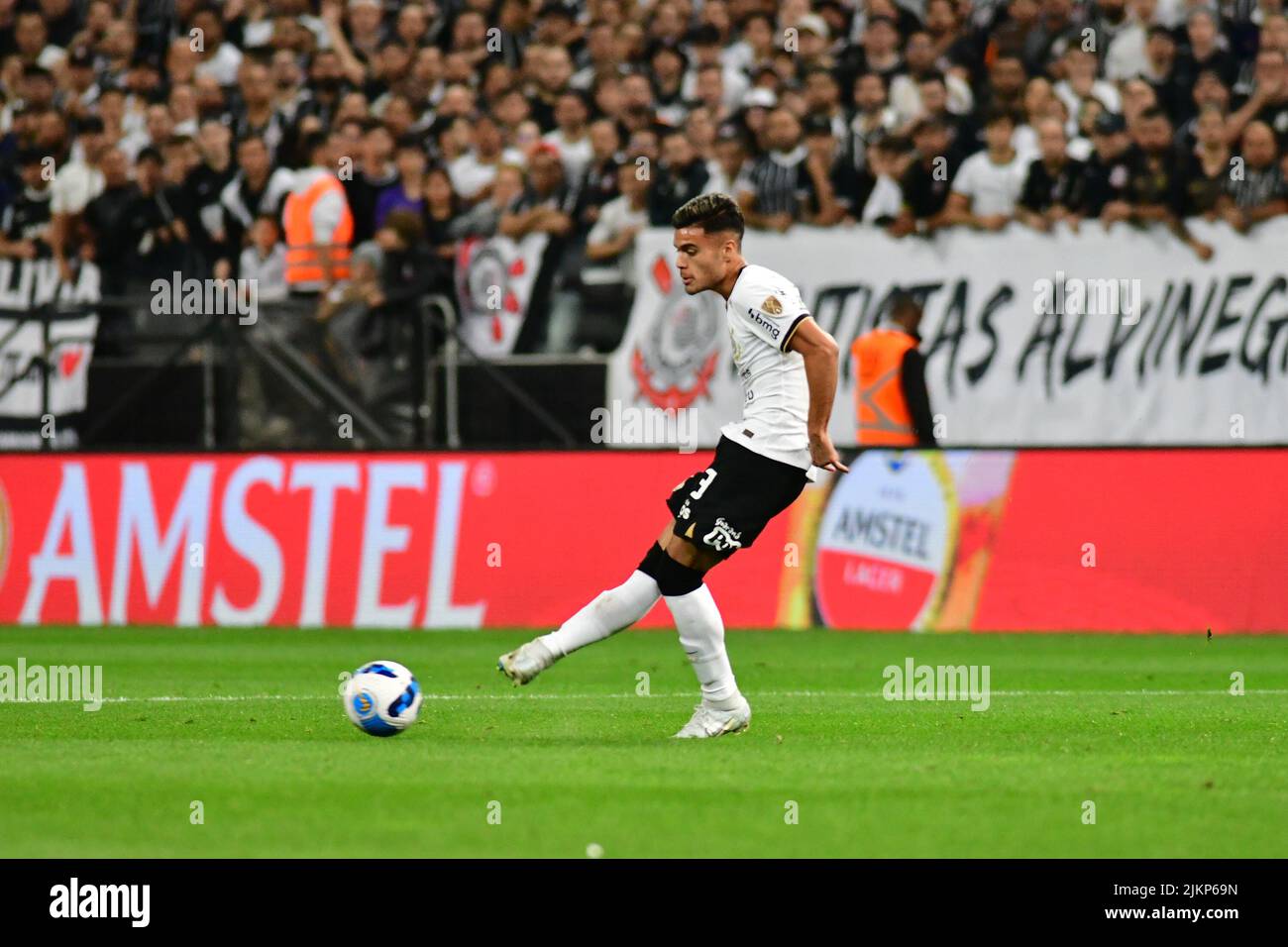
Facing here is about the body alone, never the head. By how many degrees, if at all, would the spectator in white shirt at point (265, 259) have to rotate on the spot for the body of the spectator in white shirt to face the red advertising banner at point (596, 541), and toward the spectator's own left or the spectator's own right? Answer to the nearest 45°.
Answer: approximately 45° to the spectator's own left

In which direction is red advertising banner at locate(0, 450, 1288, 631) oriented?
toward the camera

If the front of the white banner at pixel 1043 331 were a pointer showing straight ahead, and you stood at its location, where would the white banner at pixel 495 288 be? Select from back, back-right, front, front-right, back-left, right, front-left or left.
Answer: right

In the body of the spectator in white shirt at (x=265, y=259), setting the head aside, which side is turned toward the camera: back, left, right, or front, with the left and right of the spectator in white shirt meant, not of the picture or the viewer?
front

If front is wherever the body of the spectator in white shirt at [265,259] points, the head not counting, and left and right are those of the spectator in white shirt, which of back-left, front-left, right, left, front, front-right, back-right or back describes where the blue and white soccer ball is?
front

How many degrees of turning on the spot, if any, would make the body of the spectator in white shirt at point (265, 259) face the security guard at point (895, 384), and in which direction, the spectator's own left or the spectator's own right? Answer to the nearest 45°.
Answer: approximately 45° to the spectator's own left

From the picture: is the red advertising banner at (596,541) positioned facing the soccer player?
yes

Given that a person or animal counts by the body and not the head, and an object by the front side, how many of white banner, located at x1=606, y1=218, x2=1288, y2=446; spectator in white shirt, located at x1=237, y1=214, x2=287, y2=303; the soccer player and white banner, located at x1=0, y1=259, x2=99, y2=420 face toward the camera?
3

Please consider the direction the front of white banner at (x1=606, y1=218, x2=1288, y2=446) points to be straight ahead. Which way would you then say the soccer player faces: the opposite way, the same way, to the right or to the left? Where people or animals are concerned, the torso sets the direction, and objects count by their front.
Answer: to the right

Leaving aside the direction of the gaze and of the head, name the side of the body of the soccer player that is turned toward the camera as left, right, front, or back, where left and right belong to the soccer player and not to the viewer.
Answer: left
